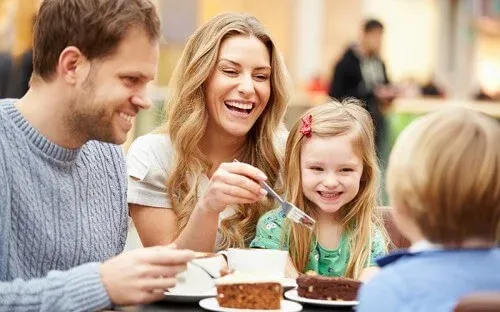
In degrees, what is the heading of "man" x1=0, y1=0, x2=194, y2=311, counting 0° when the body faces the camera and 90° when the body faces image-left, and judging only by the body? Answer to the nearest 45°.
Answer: approximately 315°

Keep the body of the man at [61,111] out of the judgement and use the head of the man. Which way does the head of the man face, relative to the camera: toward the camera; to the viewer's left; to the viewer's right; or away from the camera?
to the viewer's right

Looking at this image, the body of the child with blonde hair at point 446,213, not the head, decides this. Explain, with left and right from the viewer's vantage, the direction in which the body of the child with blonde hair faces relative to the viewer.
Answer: facing away from the viewer and to the left of the viewer

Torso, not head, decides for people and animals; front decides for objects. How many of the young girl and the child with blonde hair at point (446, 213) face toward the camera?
1
